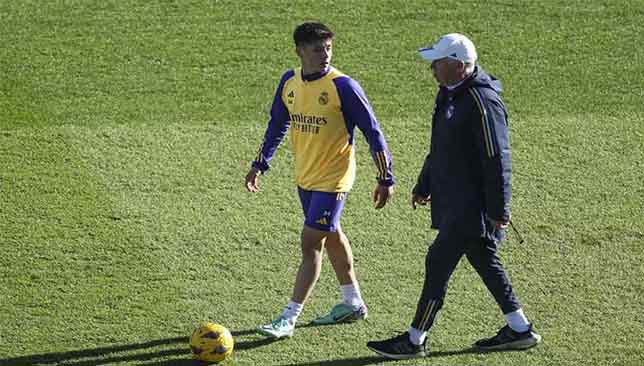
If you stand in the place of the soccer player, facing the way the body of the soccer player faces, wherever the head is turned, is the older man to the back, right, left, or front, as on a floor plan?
left

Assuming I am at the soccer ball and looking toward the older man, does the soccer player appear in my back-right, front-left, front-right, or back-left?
front-left

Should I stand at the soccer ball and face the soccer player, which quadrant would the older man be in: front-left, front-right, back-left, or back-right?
front-right

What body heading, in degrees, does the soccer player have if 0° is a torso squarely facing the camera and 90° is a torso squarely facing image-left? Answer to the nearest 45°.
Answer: approximately 45°

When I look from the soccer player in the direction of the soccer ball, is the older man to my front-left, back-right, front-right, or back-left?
back-left

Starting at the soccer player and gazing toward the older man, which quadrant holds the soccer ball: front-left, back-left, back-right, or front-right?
back-right
